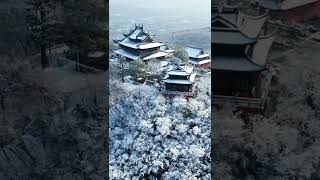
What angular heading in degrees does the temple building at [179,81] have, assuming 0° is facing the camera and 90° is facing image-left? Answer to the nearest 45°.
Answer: approximately 0°
